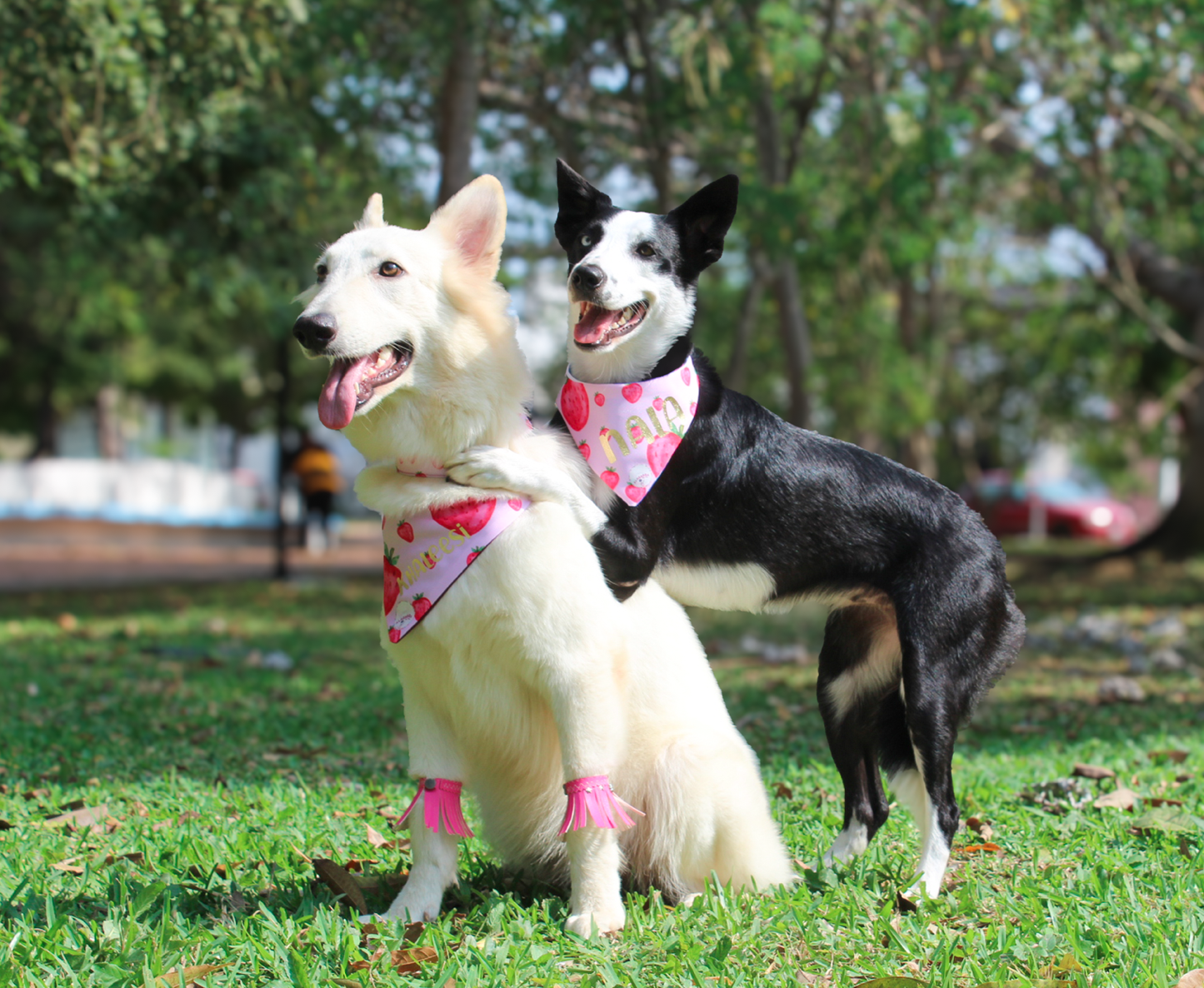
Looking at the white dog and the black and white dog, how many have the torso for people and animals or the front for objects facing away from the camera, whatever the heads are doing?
0

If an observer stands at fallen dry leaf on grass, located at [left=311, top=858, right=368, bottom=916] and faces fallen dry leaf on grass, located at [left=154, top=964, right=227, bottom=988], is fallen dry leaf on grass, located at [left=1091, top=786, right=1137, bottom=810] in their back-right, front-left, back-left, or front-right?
back-left

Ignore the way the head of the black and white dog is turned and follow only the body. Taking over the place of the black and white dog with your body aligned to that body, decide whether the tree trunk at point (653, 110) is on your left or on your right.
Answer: on your right

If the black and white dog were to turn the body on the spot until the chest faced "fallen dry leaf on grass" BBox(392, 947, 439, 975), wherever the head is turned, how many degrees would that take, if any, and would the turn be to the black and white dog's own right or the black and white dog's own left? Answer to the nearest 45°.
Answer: approximately 45° to the black and white dog's own left

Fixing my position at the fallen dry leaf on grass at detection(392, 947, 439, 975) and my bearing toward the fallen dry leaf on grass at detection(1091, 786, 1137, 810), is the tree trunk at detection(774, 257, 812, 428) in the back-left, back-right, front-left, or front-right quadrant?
front-left

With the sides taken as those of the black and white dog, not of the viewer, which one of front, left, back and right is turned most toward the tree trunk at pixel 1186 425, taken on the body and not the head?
right

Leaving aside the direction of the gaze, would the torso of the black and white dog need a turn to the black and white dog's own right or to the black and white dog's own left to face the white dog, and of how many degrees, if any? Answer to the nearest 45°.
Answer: approximately 45° to the black and white dog's own left

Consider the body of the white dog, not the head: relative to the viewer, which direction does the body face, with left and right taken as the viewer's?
facing the viewer and to the left of the viewer

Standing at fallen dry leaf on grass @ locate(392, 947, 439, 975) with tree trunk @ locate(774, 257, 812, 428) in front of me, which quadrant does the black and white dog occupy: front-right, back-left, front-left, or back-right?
front-right

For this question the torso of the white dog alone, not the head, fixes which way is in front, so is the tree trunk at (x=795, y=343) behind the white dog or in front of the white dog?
behind

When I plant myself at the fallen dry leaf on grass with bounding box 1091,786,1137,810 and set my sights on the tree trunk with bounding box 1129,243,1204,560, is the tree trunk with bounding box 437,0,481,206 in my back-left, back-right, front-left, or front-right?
front-left

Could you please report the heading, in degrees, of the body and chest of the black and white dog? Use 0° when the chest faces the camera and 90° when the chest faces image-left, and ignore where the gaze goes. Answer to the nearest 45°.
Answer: approximately 90°
